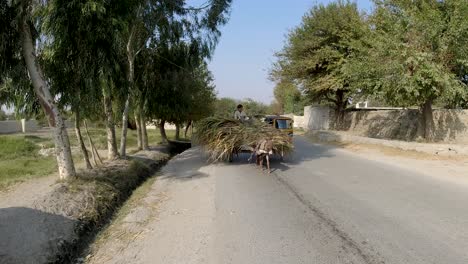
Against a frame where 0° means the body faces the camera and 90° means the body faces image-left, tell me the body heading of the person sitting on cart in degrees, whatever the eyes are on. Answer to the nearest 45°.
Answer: approximately 0°

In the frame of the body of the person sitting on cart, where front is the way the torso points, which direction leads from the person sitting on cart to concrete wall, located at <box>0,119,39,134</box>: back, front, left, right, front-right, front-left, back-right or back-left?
back-right

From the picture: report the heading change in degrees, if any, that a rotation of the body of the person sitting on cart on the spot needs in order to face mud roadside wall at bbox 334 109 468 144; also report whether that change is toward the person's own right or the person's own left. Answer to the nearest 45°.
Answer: approximately 135° to the person's own left

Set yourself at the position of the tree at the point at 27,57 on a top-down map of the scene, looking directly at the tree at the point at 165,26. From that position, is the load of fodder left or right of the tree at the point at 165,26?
right

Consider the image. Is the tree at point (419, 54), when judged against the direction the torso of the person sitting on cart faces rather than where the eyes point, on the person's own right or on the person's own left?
on the person's own left

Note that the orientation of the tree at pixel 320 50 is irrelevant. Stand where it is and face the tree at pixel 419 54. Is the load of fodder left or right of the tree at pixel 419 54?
right
